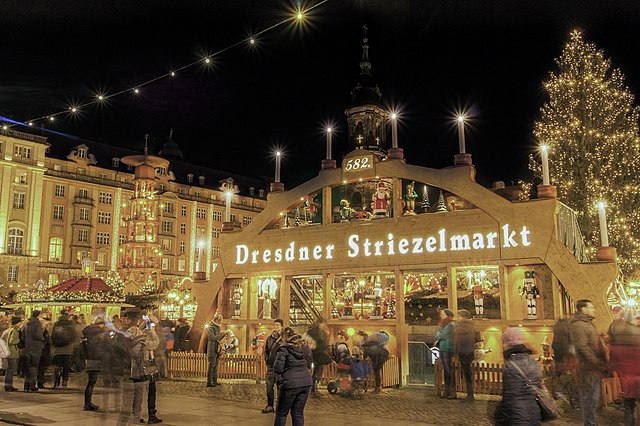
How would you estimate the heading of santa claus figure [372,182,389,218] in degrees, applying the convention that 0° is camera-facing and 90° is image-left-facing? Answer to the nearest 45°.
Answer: approximately 0°

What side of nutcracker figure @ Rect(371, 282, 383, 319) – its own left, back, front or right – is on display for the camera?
front

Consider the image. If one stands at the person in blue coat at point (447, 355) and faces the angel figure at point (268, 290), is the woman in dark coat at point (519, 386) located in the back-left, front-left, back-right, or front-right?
back-left

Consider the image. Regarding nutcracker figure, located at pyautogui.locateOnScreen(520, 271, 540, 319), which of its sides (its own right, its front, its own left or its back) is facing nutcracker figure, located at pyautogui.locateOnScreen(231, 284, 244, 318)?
right

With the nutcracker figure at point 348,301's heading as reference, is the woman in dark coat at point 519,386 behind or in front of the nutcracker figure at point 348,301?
in front

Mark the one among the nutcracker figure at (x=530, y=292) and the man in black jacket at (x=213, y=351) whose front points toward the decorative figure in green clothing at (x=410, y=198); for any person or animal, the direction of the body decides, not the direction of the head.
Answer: the man in black jacket

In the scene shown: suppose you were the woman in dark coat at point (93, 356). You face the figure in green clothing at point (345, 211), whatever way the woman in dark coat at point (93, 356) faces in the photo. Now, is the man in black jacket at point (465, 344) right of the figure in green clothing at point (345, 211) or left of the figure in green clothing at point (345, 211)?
right

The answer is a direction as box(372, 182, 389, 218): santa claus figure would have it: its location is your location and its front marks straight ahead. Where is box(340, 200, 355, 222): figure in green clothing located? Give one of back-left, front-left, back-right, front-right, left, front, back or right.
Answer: back-right

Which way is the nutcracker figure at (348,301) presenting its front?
toward the camera
